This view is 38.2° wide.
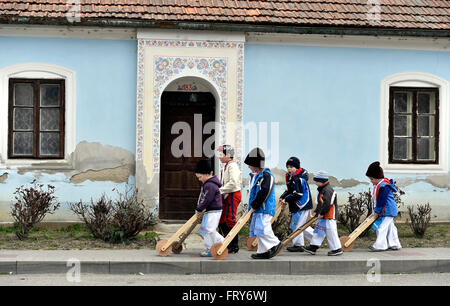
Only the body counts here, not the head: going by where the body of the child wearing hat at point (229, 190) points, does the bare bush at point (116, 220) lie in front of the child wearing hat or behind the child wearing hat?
in front

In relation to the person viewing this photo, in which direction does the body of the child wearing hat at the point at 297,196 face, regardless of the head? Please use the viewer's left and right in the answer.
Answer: facing to the left of the viewer

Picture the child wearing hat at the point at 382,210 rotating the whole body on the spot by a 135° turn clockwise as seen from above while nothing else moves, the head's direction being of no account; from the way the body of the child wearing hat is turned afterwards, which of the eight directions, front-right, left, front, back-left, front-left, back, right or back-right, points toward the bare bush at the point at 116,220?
back-left

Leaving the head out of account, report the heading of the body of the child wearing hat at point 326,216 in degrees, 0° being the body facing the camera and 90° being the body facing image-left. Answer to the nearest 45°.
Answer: approximately 90°

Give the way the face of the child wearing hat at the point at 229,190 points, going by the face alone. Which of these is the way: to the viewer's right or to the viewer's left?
to the viewer's left

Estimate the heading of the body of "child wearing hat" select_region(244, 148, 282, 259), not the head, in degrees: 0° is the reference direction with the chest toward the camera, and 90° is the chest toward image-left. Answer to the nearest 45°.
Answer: approximately 90°

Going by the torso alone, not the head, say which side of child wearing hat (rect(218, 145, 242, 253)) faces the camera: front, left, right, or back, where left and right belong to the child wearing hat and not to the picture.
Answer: left

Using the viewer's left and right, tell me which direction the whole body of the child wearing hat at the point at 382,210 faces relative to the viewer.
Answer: facing to the left of the viewer

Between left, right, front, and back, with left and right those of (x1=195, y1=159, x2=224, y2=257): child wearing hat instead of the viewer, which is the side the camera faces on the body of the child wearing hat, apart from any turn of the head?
left

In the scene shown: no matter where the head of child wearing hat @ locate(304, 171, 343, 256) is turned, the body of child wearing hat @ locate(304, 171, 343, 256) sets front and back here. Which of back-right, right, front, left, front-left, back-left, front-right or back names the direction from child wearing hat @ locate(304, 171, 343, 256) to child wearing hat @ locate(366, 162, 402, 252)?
back-right

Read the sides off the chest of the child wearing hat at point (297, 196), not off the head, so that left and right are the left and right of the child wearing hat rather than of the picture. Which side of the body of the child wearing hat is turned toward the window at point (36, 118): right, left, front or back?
front

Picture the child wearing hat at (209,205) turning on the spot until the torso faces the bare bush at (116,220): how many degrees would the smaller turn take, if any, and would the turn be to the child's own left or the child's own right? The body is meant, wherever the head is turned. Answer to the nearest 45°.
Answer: approximately 45° to the child's own right
